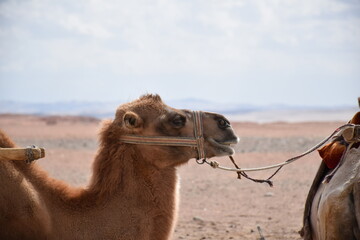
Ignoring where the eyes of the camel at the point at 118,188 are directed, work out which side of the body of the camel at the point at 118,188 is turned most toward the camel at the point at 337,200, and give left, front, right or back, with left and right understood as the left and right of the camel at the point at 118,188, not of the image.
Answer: front

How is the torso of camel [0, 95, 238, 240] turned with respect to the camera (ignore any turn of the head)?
to the viewer's right
